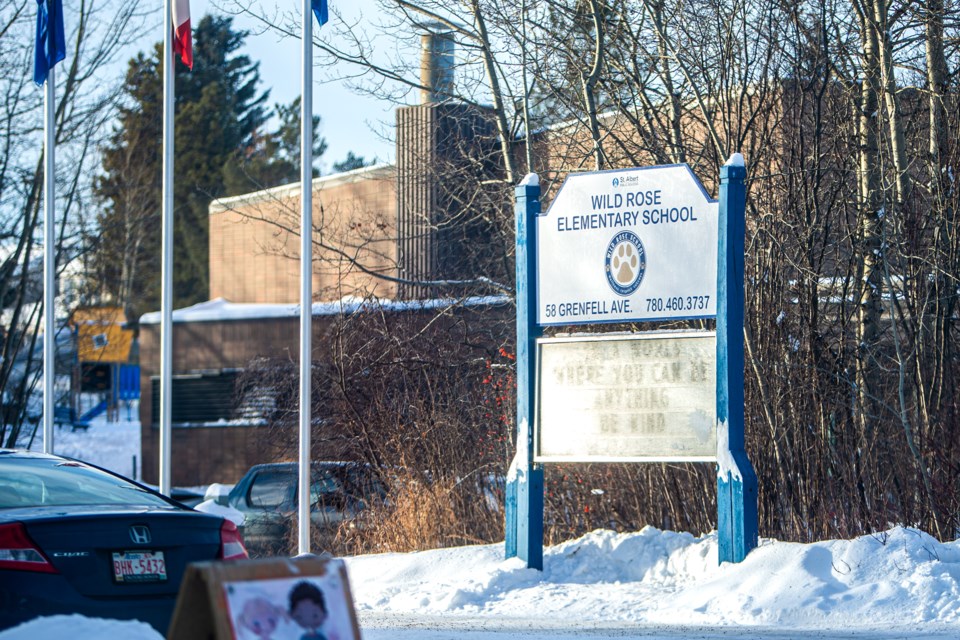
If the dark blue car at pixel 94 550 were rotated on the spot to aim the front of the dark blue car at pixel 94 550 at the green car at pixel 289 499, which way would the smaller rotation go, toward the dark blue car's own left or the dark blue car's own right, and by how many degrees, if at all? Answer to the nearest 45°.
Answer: approximately 45° to the dark blue car's own right

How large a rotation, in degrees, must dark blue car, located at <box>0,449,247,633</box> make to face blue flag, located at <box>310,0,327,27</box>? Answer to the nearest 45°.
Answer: approximately 45° to its right

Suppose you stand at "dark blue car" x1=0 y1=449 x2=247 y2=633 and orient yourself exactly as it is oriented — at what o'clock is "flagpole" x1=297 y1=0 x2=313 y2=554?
The flagpole is roughly at 2 o'clock from the dark blue car.

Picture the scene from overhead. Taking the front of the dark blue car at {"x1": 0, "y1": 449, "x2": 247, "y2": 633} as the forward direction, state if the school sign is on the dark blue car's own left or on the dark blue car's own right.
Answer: on the dark blue car's own right

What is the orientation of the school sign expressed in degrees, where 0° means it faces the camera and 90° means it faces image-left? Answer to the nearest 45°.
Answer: approximately 45°

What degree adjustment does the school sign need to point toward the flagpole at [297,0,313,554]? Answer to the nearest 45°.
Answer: approximately 90° to its right

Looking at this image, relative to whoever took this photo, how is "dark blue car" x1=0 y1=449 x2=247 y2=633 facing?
facing away from the viewer and to the left of the viewer

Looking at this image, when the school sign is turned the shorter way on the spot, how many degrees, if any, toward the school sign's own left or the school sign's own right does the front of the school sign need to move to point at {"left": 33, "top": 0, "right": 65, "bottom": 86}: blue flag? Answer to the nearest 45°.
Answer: approximately 90° to the school sign's own right

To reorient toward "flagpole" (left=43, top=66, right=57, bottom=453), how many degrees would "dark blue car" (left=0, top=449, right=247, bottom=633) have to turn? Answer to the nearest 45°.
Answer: approximately 45° to its right

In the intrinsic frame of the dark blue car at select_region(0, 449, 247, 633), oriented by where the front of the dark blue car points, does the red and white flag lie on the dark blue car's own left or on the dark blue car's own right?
on the dark blue car's own right
